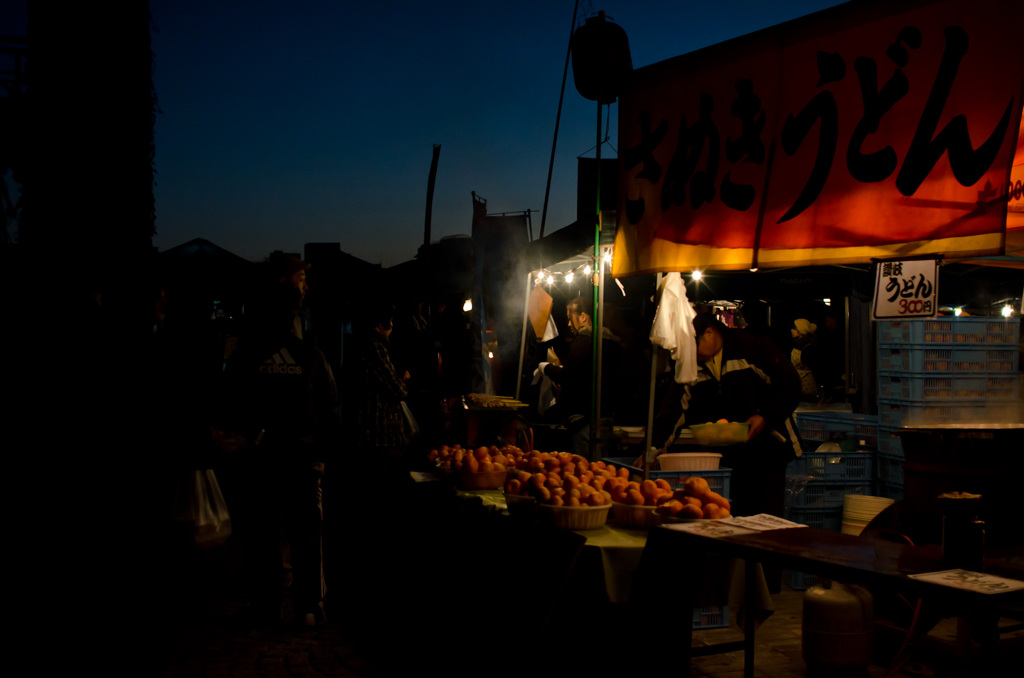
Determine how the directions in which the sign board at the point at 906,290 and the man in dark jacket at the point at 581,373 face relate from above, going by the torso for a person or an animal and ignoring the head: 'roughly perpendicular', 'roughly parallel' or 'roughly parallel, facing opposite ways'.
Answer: roughly perpendicular

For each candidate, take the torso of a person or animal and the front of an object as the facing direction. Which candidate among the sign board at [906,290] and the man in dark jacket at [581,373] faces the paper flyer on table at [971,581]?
the sign board

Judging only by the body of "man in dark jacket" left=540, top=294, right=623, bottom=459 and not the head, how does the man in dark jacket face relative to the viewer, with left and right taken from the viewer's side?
facing to the left of the viewer

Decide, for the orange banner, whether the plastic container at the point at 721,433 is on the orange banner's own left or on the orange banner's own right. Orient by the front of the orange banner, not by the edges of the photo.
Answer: on the orange banner's own right

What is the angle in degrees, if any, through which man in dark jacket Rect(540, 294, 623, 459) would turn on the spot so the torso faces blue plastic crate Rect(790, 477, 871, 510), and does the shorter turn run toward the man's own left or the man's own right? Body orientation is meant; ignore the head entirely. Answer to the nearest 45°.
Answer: approximately 135° to the man's own left

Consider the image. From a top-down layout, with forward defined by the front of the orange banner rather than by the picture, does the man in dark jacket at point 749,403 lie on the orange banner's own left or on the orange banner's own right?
on the orange banner's own right

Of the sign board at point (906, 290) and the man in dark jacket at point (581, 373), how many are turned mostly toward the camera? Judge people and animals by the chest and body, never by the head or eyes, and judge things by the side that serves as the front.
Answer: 1

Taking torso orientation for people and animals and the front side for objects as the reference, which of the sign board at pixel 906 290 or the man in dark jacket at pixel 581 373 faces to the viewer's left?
the man in dark jacket
